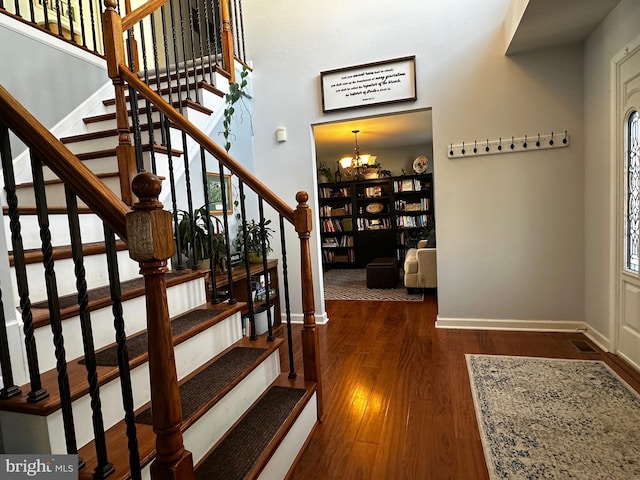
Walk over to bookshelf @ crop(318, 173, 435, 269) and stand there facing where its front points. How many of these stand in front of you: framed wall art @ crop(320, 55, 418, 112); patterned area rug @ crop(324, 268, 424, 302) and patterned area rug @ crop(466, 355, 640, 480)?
3

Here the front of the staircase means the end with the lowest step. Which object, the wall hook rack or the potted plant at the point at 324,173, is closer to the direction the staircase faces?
the wall hook rack

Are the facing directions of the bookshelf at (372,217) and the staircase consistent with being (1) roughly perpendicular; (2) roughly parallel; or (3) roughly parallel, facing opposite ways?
roughly perpendicular

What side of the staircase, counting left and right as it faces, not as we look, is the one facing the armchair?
left

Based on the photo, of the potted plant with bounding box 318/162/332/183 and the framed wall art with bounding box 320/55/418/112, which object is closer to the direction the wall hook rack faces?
the framed wall art

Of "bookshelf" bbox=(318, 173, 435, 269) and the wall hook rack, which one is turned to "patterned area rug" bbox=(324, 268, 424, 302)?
the bookshelf

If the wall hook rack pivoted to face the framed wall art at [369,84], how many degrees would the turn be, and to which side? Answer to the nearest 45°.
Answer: approximately 90° to its right

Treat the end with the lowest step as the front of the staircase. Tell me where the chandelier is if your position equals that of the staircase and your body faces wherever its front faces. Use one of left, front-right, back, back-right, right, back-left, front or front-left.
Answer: left

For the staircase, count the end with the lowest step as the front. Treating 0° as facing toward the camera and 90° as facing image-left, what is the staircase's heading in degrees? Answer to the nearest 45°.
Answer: approximately 315°

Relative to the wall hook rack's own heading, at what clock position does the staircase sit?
The staircase is roughly at 1 o'clock from the wall hook rack.

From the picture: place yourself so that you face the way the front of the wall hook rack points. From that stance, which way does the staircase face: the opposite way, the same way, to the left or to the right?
to the left
